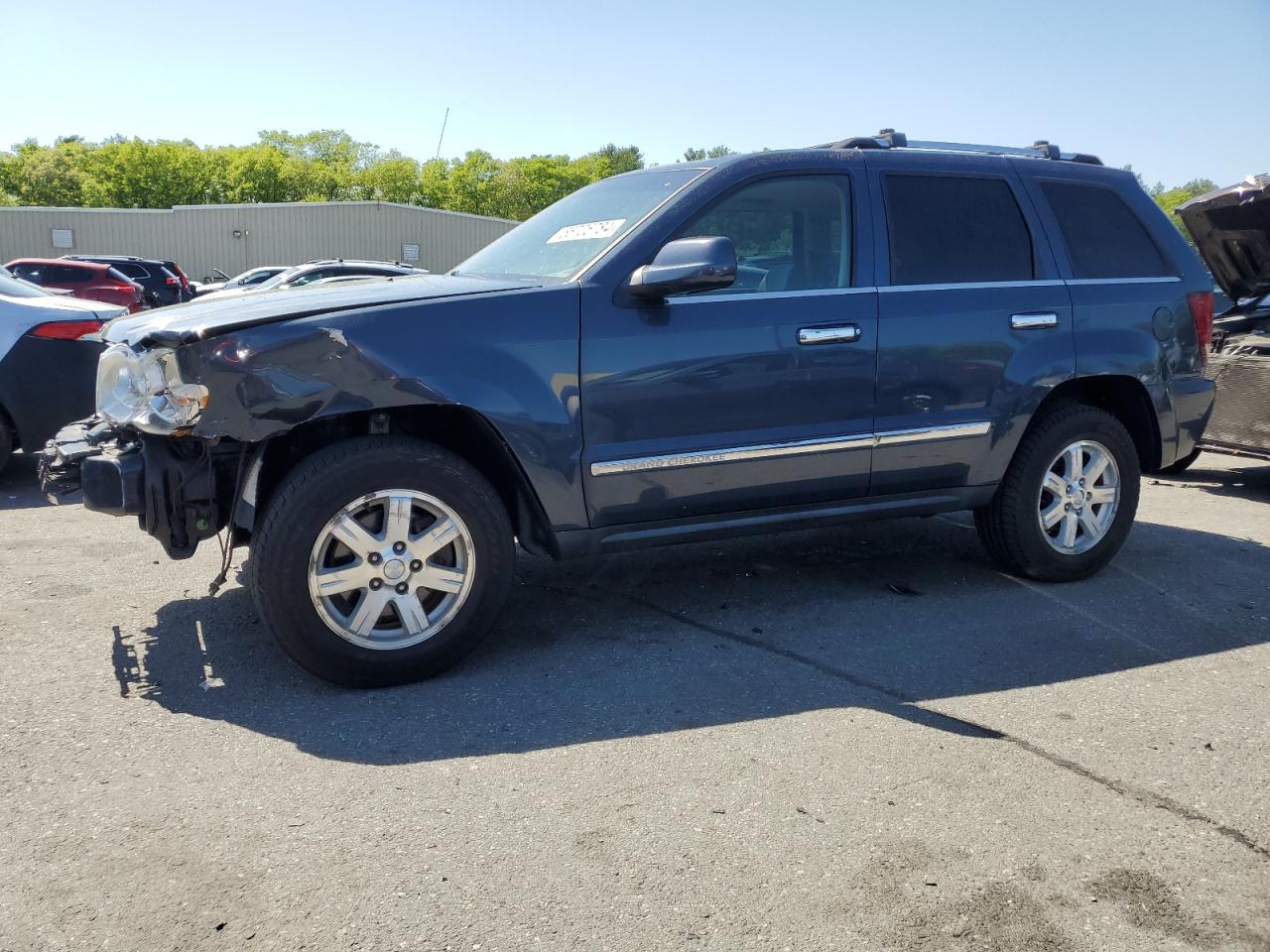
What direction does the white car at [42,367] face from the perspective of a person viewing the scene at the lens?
facing to the left of the viewer

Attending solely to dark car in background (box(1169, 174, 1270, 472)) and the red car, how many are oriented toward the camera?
1

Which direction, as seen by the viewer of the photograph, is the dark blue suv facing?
facing the viewer and to the left of the viewer

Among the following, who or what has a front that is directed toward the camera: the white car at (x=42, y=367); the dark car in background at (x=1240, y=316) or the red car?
the dark car in background

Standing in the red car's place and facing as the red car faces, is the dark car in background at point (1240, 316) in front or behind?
behind

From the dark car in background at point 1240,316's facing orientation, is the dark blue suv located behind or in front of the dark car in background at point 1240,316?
in front

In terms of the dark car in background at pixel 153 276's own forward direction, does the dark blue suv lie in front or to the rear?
to the rear

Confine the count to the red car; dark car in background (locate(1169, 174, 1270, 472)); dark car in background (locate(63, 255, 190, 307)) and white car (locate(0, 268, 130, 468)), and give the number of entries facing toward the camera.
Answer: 1

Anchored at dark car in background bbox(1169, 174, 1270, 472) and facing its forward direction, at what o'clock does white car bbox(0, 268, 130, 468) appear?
The white car is roughly at 2 o'clock from the dark car in background.

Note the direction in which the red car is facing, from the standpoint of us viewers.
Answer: facing away from the viewer and to the left of the viewer

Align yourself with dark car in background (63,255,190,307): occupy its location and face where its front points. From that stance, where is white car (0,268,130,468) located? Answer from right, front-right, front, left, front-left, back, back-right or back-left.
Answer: back-left

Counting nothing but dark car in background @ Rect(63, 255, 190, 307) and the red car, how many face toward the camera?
0

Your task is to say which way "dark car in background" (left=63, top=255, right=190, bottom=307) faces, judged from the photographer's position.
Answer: facing away from the viewer and to the left of the viewer
